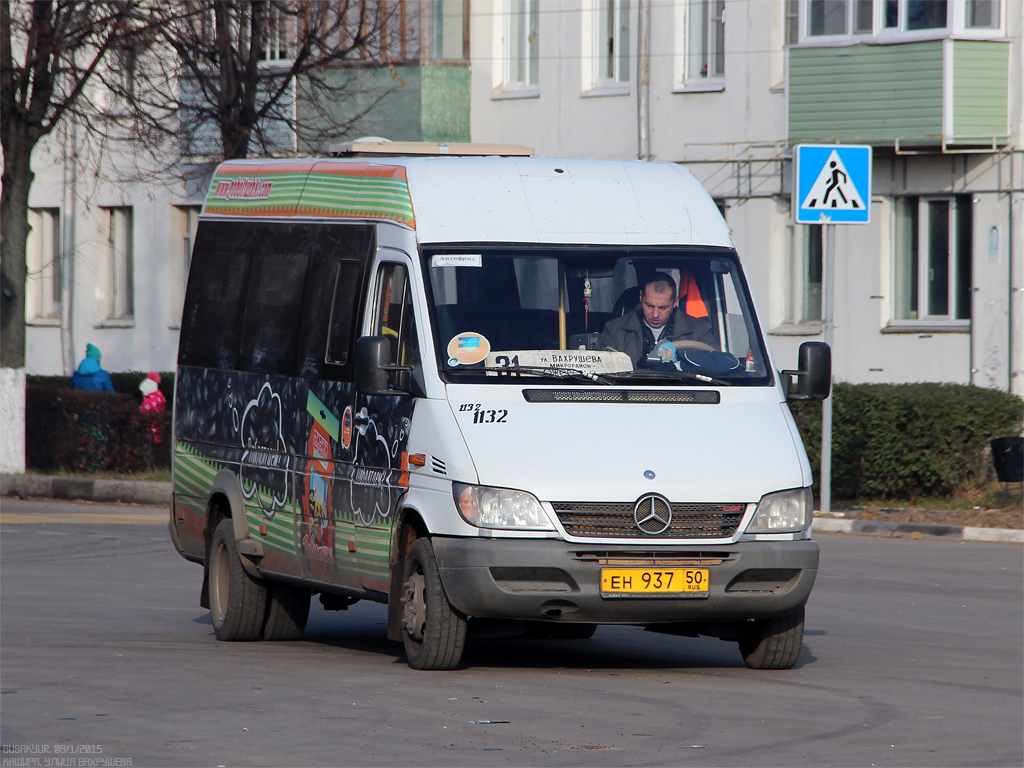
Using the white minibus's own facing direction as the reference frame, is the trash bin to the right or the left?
on its left

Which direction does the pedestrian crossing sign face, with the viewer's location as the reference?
facing the viewer

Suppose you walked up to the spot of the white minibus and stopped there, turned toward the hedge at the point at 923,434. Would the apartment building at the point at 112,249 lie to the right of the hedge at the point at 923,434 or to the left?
left

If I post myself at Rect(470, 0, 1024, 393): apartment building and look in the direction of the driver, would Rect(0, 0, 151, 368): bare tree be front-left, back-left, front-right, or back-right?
front-right

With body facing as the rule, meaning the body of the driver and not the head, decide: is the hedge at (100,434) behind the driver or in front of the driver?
behind

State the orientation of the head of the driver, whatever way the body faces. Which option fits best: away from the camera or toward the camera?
toward the camera

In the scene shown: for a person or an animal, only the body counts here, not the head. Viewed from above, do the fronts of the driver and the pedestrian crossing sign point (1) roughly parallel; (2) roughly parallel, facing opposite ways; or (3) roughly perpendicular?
roughly parallel

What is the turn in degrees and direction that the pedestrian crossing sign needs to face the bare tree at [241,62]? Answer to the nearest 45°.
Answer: approximately 135° to its right

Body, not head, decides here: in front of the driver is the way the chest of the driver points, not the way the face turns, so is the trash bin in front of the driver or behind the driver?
behind

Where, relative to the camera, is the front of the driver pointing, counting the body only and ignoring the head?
toward the camera

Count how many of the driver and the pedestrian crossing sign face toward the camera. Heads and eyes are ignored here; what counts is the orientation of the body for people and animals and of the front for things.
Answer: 2

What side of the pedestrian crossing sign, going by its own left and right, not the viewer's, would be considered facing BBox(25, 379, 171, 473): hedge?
right
